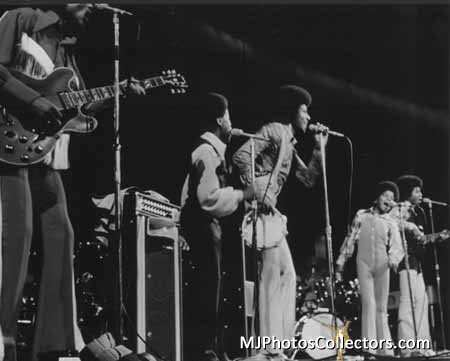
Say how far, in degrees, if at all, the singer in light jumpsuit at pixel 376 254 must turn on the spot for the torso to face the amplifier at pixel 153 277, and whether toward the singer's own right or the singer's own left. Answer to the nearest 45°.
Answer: approximately 45° to the singer's own right

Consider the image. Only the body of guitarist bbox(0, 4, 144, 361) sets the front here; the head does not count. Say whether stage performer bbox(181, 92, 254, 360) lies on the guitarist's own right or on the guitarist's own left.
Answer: on the guitarist's own left

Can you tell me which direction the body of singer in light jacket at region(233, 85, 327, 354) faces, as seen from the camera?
to the viewer's right

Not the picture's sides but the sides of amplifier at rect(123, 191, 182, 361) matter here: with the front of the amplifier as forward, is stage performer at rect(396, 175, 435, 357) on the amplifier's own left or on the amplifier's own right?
on the amplifier's own left

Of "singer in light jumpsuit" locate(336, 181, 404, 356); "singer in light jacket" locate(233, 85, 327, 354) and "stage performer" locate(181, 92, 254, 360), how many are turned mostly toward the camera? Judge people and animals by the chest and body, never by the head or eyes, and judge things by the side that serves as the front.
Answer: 1

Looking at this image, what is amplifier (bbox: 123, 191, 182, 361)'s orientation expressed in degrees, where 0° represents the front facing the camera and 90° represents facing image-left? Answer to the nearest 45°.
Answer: approximately 315°

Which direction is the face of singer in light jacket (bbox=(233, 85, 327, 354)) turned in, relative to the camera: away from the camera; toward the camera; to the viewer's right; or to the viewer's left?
to the viewer's right

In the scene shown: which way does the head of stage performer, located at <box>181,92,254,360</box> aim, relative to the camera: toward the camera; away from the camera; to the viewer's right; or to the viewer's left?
to the viewer's right

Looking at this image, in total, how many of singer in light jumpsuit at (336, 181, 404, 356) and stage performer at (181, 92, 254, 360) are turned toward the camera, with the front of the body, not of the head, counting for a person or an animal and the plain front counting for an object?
1

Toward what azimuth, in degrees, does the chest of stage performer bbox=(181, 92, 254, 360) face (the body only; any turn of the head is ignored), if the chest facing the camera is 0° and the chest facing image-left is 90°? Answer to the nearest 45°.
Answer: approximately 270°

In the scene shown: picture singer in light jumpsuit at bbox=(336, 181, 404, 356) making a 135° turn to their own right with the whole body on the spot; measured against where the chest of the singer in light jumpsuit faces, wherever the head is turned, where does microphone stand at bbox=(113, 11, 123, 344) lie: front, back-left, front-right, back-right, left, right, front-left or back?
left

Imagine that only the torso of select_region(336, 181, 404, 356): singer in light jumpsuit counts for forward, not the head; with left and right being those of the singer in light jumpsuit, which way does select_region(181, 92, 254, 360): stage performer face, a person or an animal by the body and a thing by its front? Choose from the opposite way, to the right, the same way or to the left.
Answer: to the left
